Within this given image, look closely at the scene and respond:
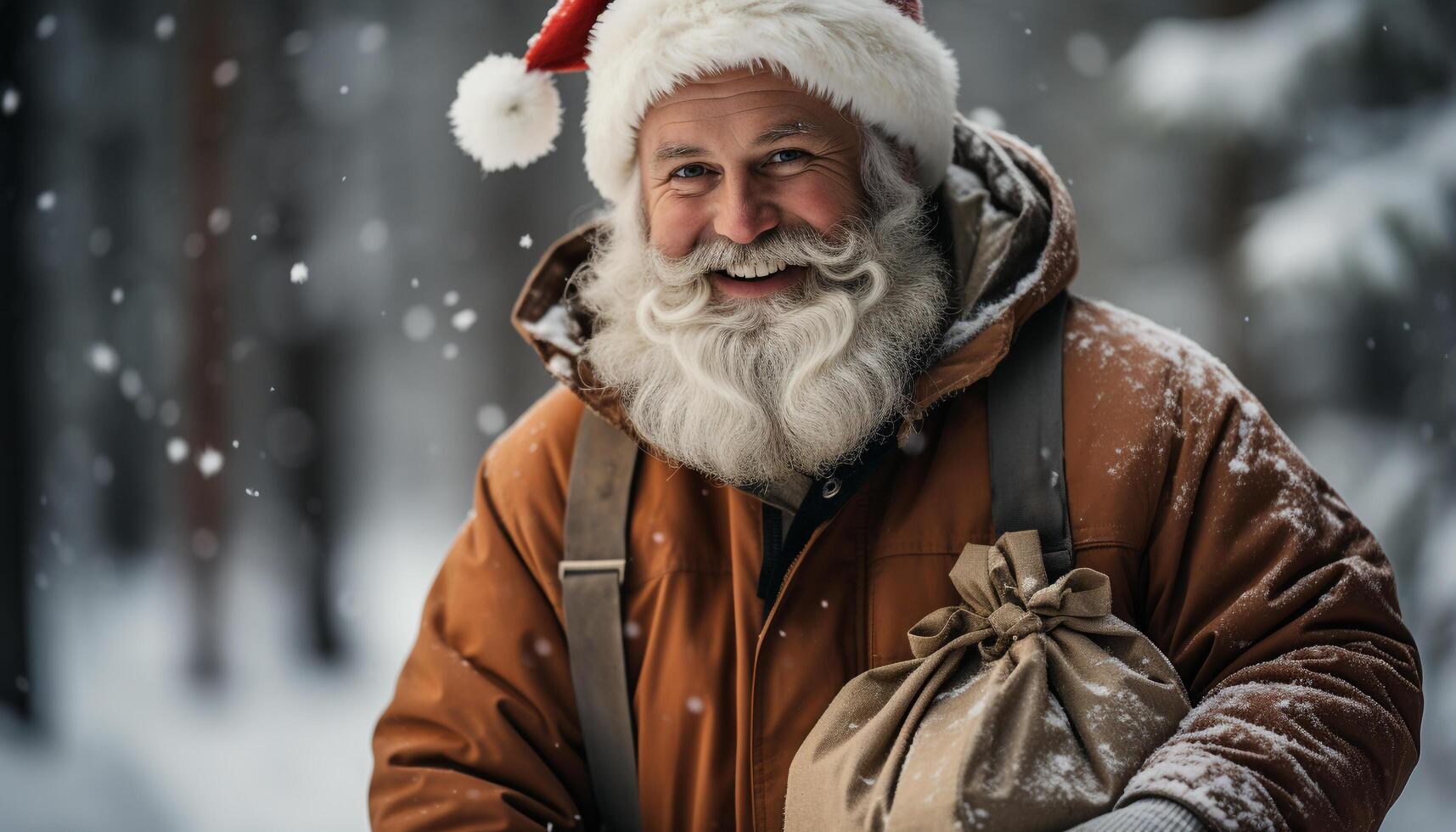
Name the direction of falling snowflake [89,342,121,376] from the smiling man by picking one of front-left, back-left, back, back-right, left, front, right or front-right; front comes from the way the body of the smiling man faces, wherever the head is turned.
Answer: back-right

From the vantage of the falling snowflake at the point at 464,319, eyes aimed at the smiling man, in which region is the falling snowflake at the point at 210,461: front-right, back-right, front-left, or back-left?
back-right

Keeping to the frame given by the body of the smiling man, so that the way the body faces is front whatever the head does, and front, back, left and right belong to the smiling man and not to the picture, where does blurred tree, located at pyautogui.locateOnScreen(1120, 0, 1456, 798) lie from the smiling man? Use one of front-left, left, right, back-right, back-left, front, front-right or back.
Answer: back-left

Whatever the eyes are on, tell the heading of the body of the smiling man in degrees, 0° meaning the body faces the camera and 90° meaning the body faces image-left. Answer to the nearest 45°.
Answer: approximately 0°
